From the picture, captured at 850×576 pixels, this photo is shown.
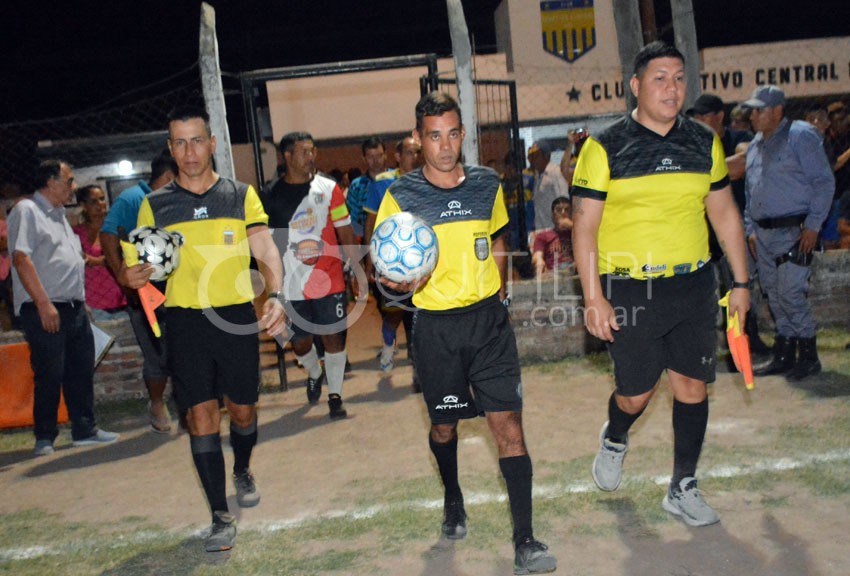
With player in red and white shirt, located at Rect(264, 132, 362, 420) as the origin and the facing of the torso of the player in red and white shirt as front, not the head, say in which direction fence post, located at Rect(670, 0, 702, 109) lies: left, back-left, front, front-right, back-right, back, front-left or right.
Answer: left

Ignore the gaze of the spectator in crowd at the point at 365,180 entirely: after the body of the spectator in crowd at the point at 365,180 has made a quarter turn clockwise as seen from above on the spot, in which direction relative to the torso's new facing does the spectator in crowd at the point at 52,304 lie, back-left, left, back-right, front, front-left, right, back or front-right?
front-left

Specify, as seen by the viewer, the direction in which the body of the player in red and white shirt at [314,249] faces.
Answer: toward the camera

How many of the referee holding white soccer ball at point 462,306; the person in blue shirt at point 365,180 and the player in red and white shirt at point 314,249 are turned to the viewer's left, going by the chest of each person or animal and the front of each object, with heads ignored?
0

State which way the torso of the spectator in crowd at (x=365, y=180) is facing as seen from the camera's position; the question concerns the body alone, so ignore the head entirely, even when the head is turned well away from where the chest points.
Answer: toward the camera

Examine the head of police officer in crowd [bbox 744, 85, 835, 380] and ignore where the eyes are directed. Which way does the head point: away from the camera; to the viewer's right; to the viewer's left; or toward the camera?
to the viewer's left

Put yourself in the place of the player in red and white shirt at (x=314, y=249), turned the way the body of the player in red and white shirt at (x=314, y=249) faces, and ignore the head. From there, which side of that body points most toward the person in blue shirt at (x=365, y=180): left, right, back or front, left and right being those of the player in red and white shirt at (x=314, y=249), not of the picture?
back

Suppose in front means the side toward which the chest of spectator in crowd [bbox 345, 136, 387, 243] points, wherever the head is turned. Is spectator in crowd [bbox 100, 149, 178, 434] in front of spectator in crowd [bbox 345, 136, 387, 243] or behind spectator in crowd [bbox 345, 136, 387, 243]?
in front
